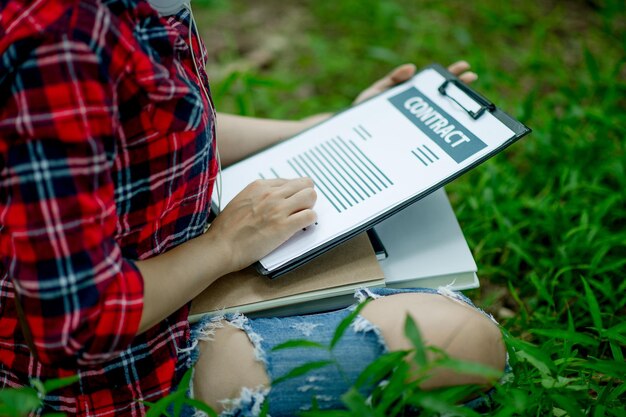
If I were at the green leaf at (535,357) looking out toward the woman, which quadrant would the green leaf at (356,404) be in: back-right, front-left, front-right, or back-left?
front-left

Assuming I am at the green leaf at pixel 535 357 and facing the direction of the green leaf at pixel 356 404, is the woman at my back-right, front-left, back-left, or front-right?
front-right

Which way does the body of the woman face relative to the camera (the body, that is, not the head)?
to the viewer's right
